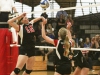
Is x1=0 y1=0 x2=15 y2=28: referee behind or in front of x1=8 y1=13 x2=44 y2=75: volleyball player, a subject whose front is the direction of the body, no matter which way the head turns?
behind

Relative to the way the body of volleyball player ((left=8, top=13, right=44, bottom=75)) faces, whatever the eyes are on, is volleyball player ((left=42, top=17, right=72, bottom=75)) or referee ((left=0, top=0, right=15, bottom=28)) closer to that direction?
the volleyball player

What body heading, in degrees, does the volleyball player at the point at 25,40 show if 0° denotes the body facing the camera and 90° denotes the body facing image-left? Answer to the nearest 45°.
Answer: approximately 315°

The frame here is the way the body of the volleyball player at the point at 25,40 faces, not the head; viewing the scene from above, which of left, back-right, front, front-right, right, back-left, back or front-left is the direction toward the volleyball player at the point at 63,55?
front

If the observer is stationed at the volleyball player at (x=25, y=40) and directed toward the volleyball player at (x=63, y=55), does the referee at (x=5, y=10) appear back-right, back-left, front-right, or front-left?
back-left
